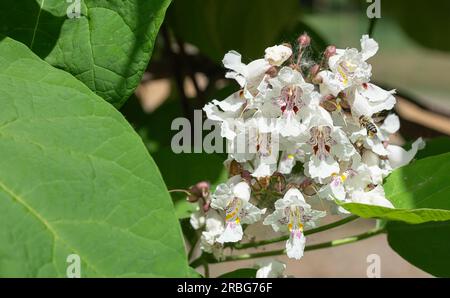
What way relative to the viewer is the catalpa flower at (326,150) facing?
toward the camera

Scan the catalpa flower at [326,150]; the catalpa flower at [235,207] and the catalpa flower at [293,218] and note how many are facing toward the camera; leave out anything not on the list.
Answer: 3

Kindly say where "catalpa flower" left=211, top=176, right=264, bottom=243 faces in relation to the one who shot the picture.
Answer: facing the viewer

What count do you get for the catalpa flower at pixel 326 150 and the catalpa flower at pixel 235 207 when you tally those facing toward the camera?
2
